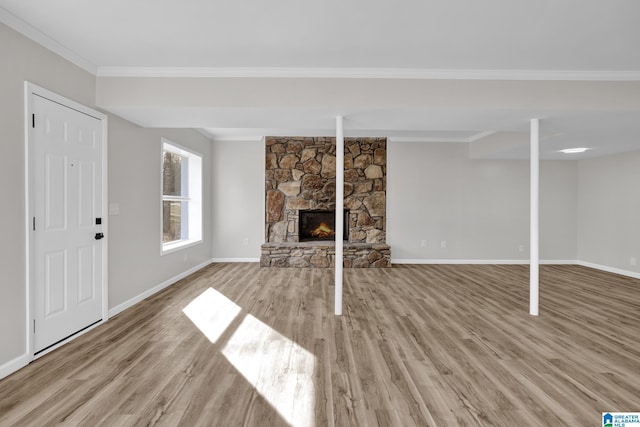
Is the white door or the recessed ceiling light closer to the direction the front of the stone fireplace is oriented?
the white door

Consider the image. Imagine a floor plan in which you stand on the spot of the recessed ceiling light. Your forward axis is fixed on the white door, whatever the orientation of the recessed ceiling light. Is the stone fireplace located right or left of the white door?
right

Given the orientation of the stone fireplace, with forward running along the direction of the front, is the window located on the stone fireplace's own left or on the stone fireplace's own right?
on the stone fireplace's own right

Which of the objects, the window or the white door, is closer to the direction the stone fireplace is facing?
the white door

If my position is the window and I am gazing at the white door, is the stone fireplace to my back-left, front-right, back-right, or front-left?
back-left

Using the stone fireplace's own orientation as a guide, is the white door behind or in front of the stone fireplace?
in front

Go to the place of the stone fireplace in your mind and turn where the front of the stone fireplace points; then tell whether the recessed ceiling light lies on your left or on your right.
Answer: on your left

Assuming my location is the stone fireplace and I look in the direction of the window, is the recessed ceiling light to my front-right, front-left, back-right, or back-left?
back-left

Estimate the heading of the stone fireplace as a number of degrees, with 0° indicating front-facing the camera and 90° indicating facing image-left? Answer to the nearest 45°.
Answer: approximately 0°
